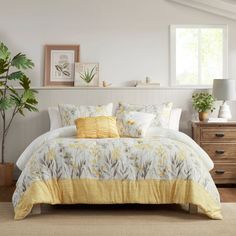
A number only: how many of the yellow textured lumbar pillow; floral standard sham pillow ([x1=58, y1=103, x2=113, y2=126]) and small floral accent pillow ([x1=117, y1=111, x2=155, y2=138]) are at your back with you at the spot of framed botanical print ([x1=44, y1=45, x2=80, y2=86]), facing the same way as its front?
0

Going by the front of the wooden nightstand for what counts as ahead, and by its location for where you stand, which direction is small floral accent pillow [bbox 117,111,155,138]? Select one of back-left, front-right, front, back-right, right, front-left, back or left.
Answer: front-right

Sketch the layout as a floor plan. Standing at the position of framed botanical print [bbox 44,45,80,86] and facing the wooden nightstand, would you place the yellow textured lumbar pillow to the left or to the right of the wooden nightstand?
right

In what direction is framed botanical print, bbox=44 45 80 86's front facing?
toward the camera

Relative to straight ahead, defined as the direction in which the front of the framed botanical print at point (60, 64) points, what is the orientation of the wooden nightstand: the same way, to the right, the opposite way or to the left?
the same way

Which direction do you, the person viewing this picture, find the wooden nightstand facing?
facing the viewer

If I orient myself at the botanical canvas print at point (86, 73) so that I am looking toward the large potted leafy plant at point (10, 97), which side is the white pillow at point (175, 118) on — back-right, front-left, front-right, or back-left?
back-left

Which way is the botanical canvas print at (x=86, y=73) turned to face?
toward the camera

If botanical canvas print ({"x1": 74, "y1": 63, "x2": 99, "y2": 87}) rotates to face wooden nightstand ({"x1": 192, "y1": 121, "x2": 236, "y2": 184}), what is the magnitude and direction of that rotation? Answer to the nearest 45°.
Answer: approximately 45° to its left

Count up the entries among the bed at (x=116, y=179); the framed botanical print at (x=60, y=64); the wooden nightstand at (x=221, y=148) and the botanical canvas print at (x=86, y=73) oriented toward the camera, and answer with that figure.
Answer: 4

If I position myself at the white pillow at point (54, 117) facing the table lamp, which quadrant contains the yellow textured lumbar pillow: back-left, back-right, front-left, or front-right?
front-right
